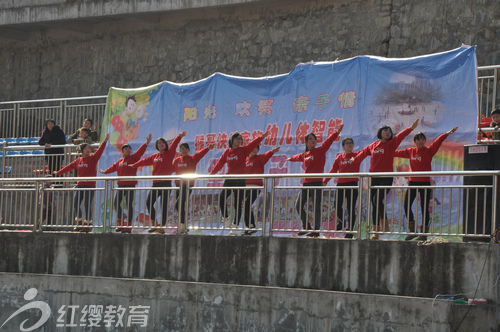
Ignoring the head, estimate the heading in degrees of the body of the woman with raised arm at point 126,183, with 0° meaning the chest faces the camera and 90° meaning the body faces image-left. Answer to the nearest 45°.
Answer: approximately 0°

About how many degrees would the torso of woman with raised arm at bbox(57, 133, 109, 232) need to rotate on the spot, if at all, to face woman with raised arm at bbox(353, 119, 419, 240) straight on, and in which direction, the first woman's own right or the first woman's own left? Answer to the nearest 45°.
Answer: approximately 45° to the first woman's own left

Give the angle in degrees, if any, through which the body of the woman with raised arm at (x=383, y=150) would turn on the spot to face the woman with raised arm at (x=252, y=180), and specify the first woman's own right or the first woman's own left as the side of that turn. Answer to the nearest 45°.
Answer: approximately 90° to the first woman's own right

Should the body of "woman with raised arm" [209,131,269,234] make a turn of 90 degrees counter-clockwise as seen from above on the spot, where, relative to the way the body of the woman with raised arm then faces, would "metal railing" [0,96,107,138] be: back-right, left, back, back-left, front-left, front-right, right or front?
back-left
